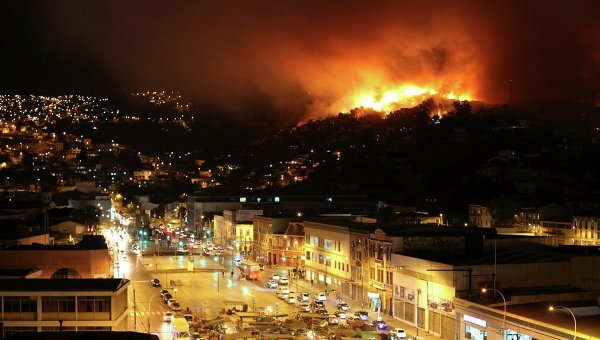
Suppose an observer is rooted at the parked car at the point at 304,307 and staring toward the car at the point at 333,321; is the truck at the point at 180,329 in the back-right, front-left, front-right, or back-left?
front-right

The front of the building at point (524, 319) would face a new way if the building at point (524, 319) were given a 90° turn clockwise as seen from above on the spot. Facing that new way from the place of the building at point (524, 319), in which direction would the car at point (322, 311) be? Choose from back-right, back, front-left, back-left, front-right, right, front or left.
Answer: front

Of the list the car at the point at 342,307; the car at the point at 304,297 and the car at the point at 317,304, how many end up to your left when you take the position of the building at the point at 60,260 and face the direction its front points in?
3

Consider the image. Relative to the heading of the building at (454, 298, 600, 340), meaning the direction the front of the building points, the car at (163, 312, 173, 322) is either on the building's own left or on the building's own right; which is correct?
on the building's own right

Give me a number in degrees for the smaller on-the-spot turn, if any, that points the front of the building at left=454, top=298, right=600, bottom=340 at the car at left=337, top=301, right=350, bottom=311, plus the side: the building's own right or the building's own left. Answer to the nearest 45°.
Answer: approximately 90° to the building's own right

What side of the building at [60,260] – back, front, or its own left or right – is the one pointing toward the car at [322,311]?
left

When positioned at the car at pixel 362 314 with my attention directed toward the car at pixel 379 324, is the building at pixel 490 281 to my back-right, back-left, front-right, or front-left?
front-left

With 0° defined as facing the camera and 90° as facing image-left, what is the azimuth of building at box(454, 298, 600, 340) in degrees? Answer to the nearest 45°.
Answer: approximately 45°
